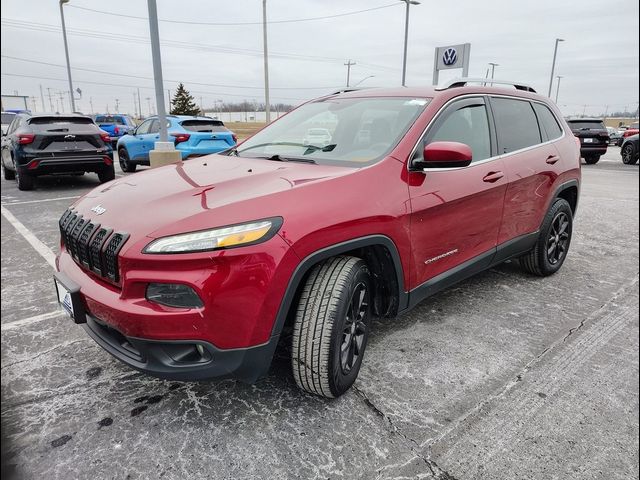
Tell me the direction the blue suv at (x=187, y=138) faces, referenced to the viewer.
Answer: facing away from the viewer and to the left of the viewer

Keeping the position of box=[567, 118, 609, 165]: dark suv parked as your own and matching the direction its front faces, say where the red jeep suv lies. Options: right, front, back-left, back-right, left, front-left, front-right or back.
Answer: back

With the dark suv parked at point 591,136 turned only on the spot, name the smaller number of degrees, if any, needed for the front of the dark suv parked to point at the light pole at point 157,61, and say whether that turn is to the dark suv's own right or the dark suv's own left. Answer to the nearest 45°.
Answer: approximately 135° to the dark suv's own left

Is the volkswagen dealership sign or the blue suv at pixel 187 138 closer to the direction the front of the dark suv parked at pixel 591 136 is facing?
the volkswagen dealership sign

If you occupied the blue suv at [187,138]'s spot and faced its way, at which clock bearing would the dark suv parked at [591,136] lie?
The dark suv parked is roughly at 4 o'clock from the blue suv.

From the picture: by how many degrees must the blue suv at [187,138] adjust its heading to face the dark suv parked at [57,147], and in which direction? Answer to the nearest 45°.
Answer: approximately 90° to its left

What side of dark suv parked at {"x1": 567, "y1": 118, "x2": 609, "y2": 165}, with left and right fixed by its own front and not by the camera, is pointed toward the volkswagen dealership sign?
left

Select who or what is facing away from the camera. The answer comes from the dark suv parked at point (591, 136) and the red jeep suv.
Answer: the dark suv parked

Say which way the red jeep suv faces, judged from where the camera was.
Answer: facing the viewer and to the left of the viewer

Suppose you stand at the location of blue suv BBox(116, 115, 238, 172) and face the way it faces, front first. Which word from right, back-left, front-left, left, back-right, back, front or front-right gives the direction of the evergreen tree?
front-right

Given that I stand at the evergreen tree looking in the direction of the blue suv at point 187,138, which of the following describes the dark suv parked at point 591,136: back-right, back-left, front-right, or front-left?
front-left

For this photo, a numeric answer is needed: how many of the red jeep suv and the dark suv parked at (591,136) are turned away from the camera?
1

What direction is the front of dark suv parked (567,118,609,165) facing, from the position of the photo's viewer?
facing away from the viewer
